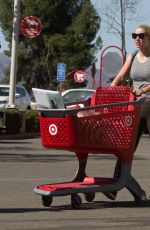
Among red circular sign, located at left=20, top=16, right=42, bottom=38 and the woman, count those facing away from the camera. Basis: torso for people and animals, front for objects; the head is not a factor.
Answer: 0

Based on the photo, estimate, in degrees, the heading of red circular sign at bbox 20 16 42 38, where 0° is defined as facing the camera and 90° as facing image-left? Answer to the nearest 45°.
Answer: approximately 0°

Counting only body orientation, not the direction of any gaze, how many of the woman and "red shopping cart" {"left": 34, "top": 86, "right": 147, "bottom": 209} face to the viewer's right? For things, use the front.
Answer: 0

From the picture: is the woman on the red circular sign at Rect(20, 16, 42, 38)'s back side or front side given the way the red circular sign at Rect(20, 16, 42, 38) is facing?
on the front side

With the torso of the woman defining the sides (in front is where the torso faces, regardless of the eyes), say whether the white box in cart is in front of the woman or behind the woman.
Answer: in front

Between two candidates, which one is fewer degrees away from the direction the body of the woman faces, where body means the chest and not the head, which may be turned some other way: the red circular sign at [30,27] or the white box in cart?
the white box in cart

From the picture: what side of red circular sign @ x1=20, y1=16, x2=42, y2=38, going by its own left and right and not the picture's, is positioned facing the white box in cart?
front
